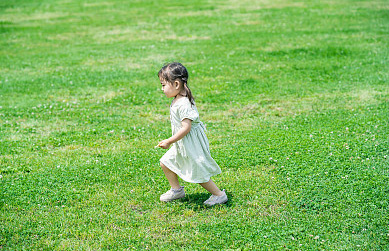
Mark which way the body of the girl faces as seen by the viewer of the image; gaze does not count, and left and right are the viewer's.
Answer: facing to the left of the viewer

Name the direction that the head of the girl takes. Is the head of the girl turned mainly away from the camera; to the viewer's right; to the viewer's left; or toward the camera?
to the viewer's left
